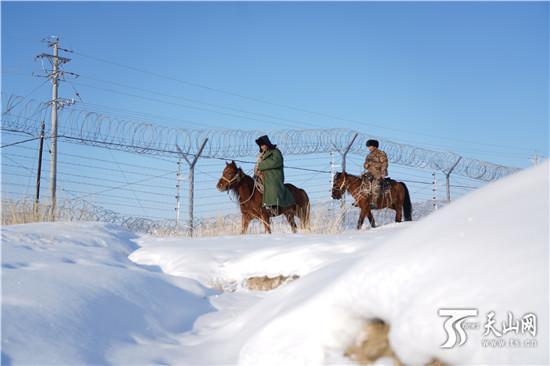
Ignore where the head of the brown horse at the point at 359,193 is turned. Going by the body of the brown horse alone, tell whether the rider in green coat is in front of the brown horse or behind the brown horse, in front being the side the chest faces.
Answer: in front

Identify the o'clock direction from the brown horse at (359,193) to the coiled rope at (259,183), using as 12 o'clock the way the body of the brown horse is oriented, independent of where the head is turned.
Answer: The coiled rope is roughly at 11 o'clock from the brown horse.

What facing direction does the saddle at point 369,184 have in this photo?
to the viewer's left

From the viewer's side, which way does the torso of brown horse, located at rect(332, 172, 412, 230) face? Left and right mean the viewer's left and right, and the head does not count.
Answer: facing to the left of the viewer

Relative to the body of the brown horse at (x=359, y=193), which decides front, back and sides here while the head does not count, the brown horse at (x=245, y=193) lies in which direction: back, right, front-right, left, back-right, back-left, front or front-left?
front-left

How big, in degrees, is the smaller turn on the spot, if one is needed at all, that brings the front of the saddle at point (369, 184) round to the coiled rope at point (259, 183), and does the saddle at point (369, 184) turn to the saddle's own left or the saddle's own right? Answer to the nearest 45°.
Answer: approximately 45° to the saddle's own left

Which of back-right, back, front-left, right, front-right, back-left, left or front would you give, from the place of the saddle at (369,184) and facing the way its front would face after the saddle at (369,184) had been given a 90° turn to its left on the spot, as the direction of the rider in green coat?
front-right

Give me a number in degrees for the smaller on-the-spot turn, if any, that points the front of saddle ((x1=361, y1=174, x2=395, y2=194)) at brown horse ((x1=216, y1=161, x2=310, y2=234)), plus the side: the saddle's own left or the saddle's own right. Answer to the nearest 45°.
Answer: approximately 45° to the saddle's own left
